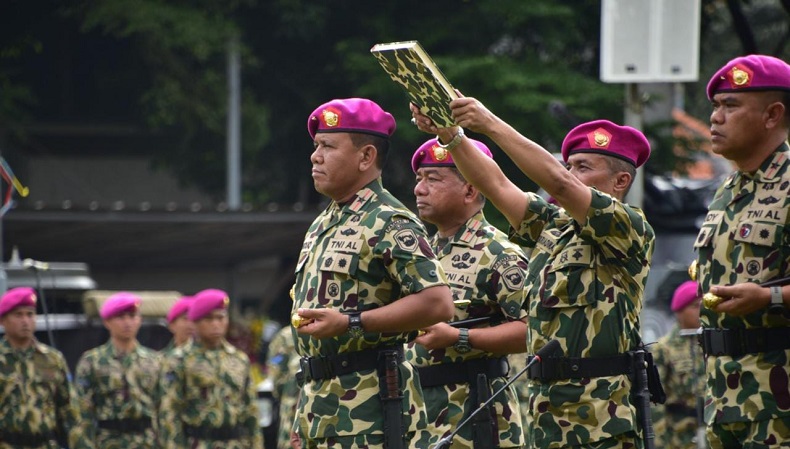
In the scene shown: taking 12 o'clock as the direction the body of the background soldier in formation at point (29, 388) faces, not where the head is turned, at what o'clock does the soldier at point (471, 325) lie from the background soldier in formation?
The soldier is roughly at 11 o'clock from the background soldier in formation.

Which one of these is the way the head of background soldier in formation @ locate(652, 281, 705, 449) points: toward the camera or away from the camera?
toward the camera

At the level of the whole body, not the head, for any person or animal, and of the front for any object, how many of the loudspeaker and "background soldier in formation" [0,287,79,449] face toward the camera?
2

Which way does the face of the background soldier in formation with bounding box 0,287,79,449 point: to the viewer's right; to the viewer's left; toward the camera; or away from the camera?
toward the camera

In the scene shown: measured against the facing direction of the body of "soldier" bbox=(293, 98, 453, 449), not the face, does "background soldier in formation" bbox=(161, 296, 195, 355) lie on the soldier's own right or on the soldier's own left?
on the soldier's own right

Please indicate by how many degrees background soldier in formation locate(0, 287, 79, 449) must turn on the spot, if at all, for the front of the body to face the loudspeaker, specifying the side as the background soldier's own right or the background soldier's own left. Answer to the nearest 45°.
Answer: approximately 45° to the background soldier's own left

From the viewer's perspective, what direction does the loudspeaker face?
toward the camera

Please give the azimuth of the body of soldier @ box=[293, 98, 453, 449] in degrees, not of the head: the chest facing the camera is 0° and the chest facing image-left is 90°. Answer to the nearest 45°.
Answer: approximately 45°

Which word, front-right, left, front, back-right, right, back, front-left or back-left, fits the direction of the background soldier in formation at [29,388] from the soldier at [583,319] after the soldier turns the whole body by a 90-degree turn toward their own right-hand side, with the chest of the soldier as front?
front

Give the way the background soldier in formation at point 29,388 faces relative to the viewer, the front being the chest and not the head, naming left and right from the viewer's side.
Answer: facing the viewer

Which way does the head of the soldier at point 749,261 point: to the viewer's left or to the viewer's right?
to the viewer's left

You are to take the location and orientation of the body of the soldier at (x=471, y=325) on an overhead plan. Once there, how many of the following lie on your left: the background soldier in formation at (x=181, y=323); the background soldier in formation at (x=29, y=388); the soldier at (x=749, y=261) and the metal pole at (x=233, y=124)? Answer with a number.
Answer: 1

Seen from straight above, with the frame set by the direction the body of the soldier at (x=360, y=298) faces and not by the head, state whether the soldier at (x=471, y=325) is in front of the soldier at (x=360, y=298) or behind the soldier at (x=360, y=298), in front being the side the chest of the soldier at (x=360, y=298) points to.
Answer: behind

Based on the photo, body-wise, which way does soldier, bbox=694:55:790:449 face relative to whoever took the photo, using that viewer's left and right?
facing the viewer and to the left of the viewer

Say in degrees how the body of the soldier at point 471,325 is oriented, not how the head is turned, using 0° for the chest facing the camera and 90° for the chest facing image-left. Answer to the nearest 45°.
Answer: approximately 45°
